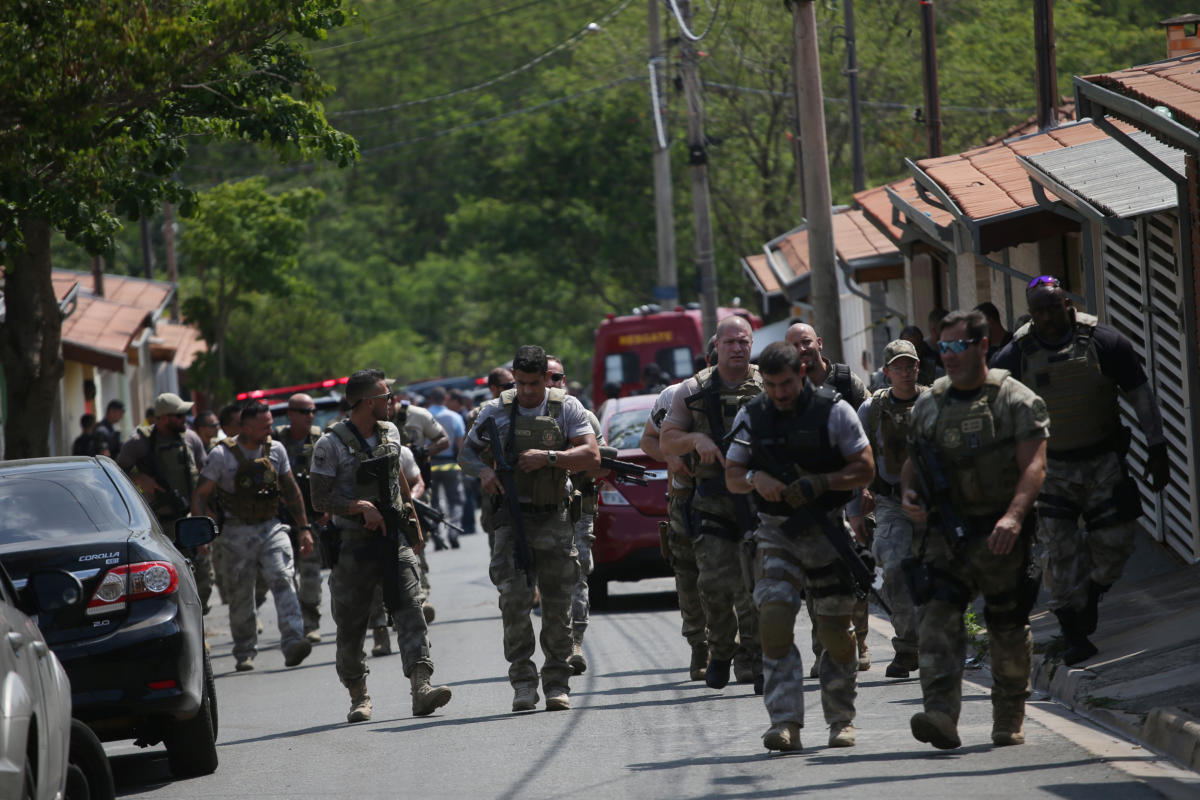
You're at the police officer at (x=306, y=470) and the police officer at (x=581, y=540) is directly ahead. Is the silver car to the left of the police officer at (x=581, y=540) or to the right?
right

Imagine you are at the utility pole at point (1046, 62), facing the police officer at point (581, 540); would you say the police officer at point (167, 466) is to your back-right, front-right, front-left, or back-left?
front-right

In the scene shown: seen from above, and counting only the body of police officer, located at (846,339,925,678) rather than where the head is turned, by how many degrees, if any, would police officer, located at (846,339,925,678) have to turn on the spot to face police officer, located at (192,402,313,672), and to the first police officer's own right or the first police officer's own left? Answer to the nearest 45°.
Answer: approximately 135° to the first police officer's own right

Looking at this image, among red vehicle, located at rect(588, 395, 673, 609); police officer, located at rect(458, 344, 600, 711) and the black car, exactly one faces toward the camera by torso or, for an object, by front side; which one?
the police officer

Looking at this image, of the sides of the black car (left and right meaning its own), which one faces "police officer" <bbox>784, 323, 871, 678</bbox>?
right

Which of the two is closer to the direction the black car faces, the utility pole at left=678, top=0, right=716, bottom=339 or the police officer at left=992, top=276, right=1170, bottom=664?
the utility pole

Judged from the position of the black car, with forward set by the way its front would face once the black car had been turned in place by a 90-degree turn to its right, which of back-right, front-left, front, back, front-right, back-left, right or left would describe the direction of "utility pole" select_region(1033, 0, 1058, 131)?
front-left

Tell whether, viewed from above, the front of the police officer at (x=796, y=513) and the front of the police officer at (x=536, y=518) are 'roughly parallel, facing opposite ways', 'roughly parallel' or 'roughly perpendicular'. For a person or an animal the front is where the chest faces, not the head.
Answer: roughly parallel

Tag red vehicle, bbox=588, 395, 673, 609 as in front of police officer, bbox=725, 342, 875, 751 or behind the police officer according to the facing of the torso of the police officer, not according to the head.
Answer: behind

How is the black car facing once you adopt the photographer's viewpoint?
facing away from the viewer

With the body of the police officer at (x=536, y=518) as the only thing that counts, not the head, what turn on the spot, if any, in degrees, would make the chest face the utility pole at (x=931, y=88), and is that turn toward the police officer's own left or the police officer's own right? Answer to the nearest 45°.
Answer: approximately 180°

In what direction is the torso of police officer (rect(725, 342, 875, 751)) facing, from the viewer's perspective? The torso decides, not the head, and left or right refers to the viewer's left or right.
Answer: facing the viewer
